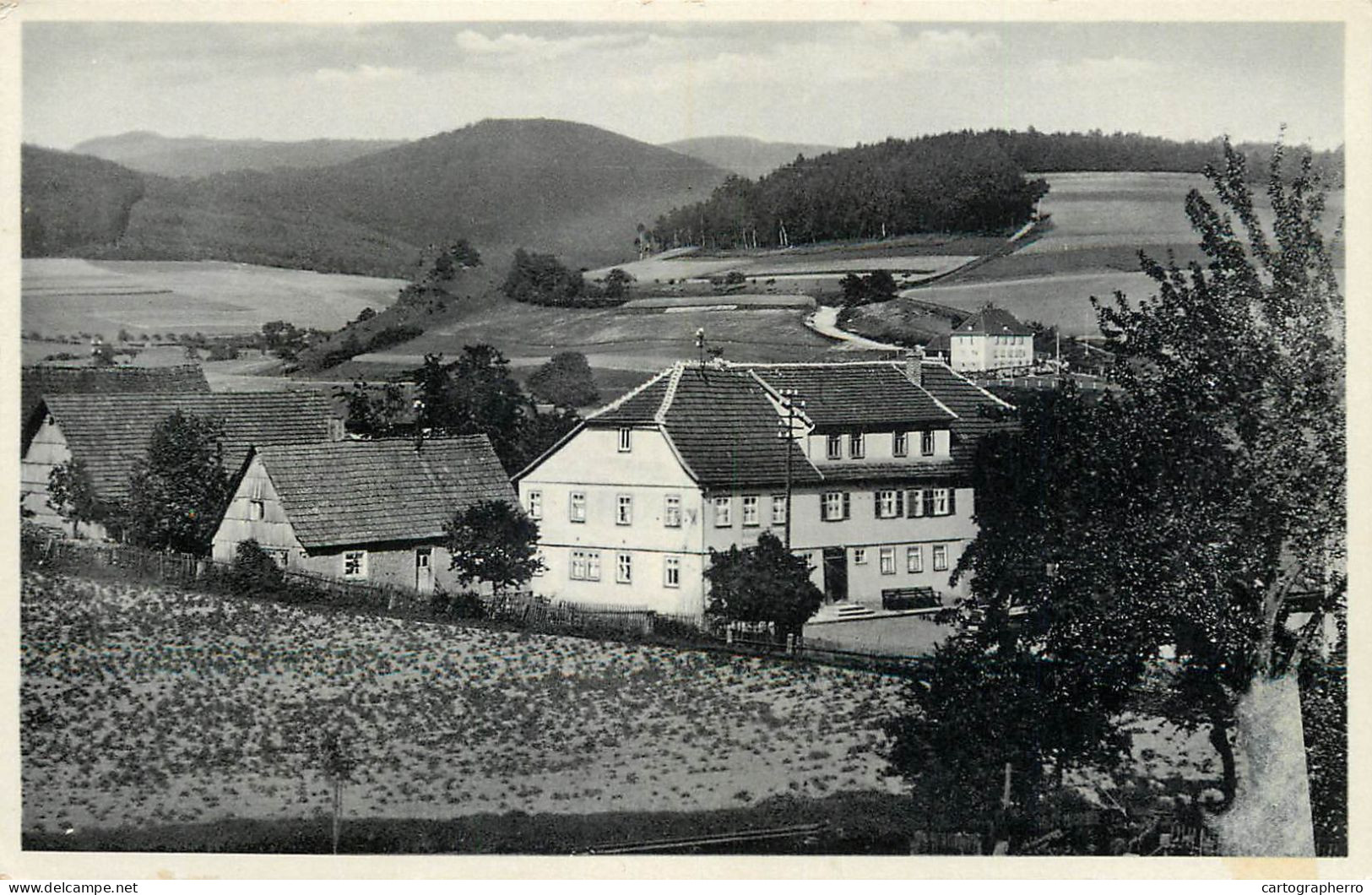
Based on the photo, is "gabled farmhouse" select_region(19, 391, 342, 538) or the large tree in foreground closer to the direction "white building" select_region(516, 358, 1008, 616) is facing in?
the large tree in foreground

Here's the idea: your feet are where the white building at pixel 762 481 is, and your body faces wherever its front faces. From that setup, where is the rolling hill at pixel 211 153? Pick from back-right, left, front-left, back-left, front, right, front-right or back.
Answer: back-right

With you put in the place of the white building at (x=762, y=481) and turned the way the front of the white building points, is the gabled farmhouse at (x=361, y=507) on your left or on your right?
on your right

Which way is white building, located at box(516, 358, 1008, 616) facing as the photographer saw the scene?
facing the viewer and to the right of the viewer

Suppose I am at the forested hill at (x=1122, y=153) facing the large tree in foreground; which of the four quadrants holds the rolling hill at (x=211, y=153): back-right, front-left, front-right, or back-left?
back-right

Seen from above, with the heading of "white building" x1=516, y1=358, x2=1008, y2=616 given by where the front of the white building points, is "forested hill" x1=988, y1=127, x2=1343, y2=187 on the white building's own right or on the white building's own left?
on the white building's own left

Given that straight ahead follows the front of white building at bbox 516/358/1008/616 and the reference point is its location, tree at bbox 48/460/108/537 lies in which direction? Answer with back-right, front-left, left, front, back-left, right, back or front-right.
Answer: back-right

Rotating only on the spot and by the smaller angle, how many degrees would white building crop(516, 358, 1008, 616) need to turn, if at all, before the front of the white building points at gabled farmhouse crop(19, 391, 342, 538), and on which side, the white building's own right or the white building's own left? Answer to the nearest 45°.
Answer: approximately 135° to the white building's own right
